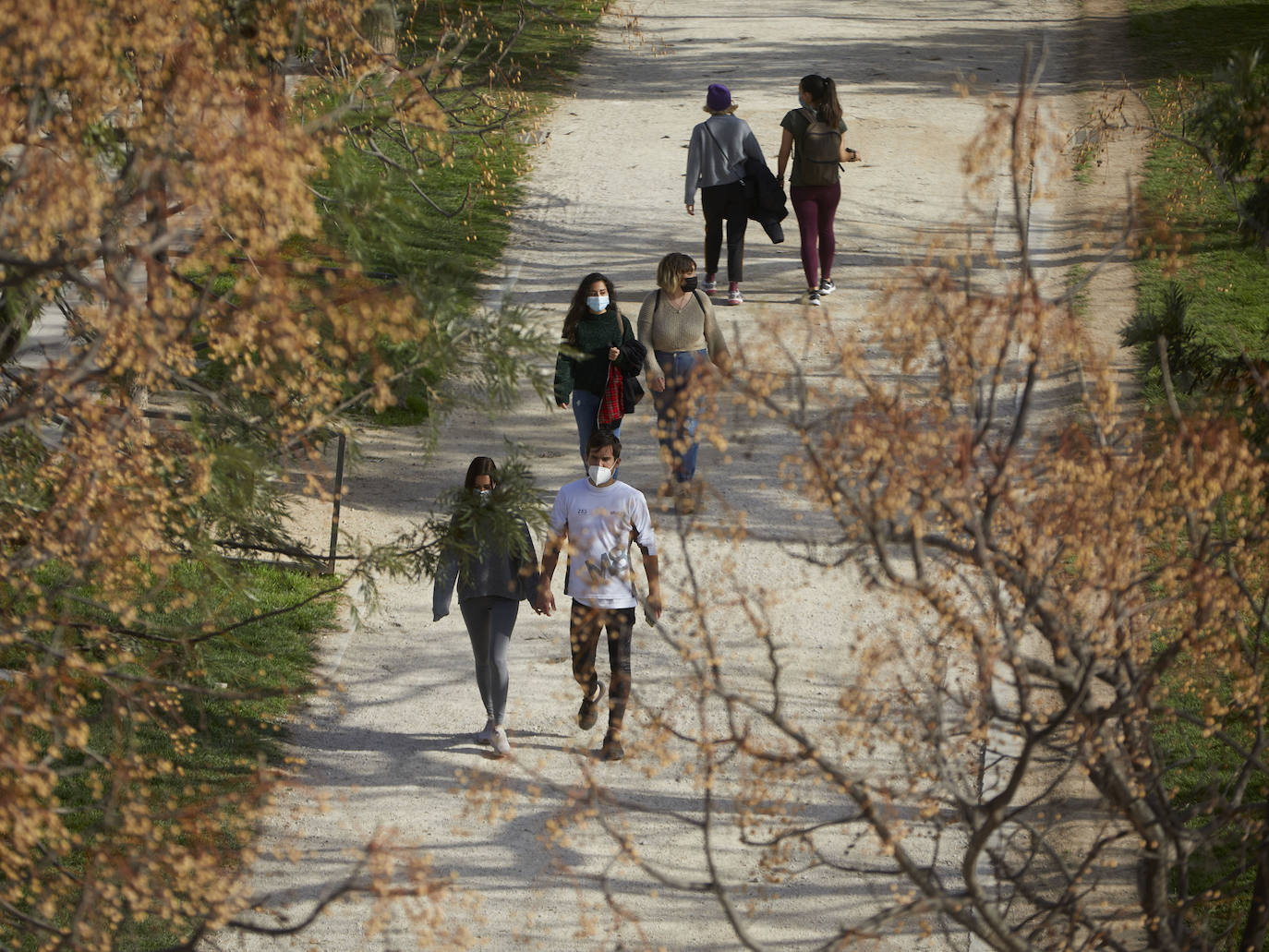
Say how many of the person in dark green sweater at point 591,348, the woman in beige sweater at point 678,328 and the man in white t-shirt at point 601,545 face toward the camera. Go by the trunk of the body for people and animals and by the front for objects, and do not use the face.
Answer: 3

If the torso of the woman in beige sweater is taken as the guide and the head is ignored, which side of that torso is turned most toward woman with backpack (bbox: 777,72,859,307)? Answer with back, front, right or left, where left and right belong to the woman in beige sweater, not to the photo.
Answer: back

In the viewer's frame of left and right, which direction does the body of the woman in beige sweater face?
facing the viewer

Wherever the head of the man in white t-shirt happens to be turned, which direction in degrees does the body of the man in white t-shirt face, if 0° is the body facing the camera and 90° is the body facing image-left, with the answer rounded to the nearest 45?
approximately 0°

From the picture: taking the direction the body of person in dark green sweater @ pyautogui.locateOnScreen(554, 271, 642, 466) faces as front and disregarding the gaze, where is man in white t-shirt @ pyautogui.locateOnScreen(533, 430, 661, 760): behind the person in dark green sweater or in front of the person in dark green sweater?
in front

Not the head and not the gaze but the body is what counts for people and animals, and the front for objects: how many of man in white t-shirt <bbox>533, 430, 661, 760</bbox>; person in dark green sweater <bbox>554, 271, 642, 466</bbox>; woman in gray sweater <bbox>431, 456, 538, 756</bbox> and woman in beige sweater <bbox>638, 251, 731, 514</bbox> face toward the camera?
4

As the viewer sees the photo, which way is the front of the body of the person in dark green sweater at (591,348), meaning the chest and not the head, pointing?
toward the camera

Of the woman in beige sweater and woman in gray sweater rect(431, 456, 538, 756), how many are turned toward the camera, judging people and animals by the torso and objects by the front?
2

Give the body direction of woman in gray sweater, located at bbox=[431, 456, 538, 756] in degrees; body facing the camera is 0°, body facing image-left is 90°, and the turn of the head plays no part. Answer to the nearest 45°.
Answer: approximately 0°

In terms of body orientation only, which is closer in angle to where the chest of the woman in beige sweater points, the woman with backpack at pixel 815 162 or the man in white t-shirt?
the man in white t-shirt
